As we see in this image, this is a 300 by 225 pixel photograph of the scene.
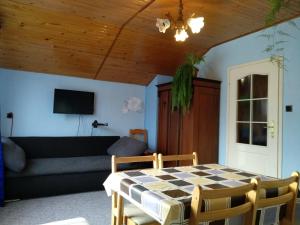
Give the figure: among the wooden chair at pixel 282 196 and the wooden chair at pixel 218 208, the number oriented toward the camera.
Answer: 0

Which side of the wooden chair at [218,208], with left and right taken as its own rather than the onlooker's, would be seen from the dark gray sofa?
front

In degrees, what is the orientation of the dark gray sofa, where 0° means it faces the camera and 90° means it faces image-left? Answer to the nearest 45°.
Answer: approximately 0°

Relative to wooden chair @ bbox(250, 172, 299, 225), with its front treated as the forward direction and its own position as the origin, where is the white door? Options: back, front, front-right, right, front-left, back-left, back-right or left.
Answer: front-right

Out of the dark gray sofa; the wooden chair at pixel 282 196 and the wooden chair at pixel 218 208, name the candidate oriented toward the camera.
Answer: the dark gray sofa

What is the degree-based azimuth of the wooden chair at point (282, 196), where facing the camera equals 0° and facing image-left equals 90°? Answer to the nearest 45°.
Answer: approximately 135°

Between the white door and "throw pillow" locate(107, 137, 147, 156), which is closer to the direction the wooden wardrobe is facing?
the throw pillow

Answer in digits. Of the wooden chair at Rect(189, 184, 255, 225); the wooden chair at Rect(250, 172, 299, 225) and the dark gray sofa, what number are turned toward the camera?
1

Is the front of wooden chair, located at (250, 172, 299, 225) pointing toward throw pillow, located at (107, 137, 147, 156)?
yes

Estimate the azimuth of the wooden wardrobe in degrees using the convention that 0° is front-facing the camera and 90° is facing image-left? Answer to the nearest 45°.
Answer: approximately 45°

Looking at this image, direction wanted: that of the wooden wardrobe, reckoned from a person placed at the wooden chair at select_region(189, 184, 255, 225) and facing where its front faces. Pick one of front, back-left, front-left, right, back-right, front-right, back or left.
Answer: front-right

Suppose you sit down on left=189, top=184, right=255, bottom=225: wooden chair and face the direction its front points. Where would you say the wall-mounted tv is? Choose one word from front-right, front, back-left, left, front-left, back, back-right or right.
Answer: front

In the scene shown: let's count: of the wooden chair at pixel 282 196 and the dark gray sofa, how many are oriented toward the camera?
1

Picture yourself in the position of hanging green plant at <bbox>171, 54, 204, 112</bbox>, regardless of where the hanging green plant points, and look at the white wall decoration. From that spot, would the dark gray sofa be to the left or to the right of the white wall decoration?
left

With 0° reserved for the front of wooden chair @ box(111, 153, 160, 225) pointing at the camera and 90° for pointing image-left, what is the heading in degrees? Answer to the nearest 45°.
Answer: approximately 315°

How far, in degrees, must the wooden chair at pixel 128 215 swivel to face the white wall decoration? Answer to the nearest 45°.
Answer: approximately 135° to its left

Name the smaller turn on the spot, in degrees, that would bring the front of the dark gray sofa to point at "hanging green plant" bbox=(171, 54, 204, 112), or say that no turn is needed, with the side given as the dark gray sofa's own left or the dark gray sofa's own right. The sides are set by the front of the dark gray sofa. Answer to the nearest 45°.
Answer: approximately 90° to the dark gray sofa's own left

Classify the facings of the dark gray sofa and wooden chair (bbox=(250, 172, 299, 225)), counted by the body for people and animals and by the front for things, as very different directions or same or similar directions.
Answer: very different directions

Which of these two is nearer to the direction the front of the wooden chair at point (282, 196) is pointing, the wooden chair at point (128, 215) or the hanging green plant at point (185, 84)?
the hanging green plant
